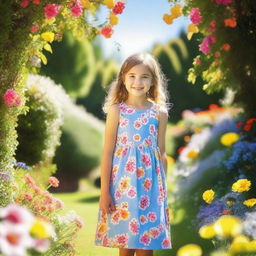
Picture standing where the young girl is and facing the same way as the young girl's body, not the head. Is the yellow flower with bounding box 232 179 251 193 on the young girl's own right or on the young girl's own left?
on the young girl's own left

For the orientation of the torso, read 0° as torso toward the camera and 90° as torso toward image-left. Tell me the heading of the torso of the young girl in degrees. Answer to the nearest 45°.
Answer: approximately 0°
